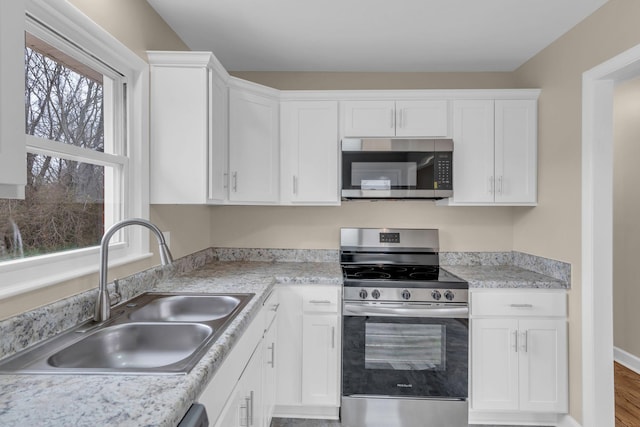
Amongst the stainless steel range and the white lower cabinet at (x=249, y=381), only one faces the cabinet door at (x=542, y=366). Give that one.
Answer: the white lower cabinet

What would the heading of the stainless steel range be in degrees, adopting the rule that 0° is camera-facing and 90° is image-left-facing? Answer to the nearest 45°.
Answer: approximately 0°

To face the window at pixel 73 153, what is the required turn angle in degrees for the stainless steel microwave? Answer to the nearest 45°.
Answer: approximately 45° to its right

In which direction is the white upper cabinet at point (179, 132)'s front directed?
to the viewer's right

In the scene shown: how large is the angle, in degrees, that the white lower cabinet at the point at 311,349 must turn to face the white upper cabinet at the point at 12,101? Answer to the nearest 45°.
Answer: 0° — it already faces it

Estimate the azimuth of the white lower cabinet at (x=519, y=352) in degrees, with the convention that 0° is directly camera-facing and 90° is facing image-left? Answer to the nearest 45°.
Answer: approximately 0°
